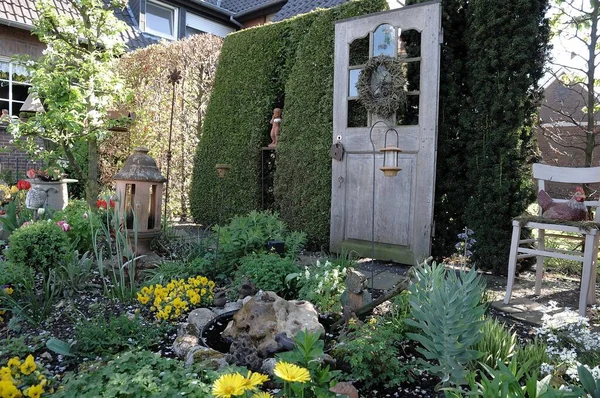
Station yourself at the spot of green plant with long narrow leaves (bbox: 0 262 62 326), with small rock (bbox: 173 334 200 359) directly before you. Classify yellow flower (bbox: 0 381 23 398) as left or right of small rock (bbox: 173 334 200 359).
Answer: right

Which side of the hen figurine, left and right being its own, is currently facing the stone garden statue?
back

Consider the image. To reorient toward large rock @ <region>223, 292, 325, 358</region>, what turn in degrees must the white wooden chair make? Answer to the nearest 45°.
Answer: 0° — it already faces it

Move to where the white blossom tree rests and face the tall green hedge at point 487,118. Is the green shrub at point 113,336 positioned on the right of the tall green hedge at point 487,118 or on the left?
right

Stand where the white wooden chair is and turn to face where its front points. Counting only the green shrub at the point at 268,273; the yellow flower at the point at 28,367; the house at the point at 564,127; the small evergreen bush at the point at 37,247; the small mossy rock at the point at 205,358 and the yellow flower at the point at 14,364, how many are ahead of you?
5

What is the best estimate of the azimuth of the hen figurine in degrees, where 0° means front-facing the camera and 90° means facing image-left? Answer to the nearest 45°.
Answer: approximately 270°

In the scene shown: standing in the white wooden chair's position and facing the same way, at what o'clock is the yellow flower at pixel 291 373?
The yellow flower is roughly at 11 o'clock from the white wooden chair.

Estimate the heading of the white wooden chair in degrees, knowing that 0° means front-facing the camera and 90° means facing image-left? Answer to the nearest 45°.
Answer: approximately 45°

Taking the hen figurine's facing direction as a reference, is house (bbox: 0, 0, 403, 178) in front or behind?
behind

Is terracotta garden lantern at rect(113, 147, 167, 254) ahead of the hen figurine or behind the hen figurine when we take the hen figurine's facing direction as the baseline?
behind

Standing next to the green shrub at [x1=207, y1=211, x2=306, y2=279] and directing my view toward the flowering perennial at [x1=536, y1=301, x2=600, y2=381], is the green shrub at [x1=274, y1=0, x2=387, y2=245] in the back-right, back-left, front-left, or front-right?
back-left
